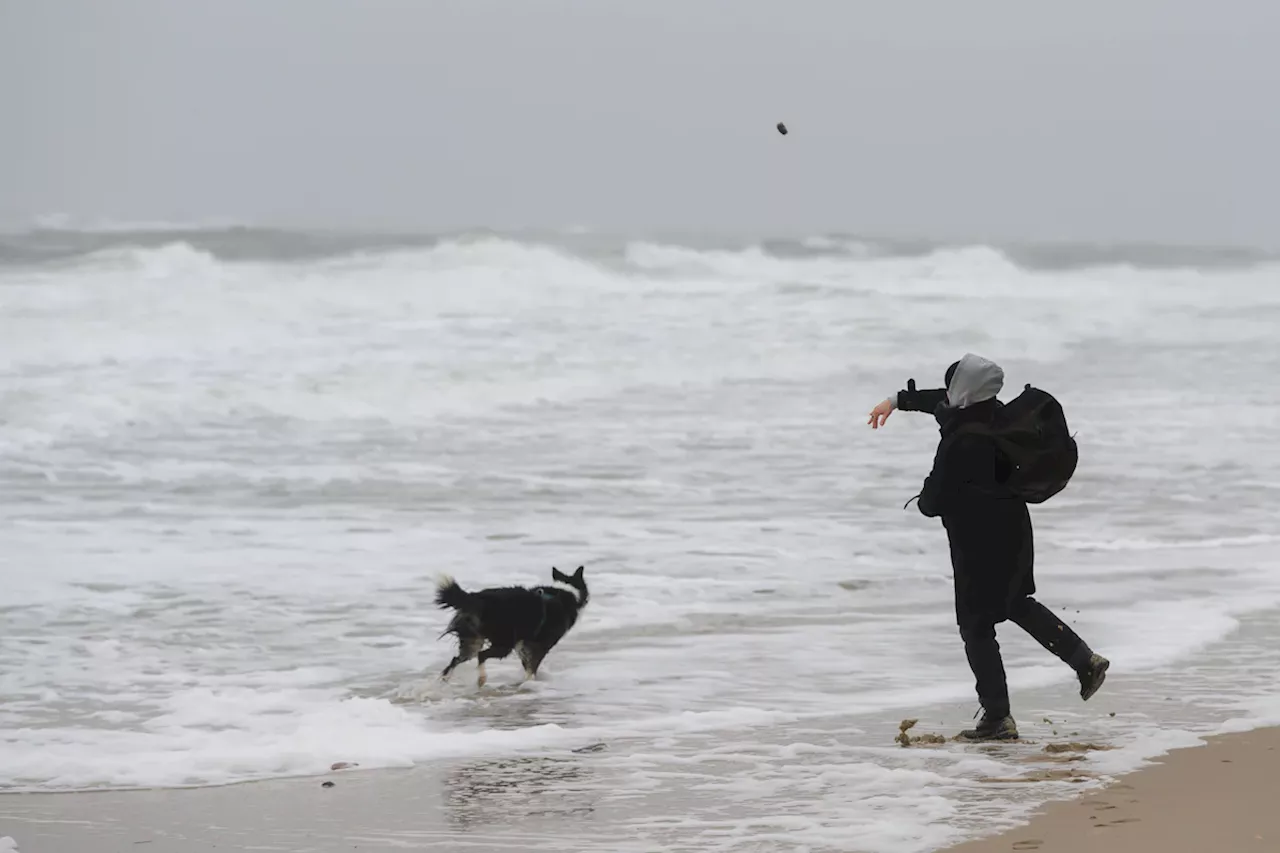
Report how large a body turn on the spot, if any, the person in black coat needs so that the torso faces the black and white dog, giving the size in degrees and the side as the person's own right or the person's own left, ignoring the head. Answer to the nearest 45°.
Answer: approximately 45° to the person's own right

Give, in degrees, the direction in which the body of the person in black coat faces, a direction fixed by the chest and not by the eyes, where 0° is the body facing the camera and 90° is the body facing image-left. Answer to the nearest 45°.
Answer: approximately 90°

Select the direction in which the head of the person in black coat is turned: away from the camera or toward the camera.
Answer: away from the camera
